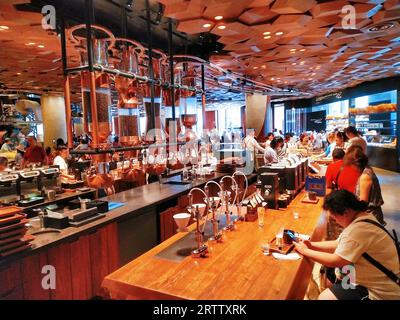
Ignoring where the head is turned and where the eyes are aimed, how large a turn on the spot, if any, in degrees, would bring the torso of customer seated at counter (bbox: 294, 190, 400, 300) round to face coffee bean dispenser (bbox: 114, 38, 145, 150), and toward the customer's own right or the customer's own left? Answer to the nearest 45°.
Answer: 0° — they already face it

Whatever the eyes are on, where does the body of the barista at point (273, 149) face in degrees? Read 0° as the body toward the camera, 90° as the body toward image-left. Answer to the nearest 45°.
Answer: approximately 270°

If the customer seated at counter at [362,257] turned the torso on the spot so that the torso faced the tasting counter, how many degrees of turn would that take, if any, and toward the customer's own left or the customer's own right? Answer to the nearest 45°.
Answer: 0° — they already face it

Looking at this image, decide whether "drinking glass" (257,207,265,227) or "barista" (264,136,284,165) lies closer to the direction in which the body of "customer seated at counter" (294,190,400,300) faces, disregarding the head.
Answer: the drinking glass

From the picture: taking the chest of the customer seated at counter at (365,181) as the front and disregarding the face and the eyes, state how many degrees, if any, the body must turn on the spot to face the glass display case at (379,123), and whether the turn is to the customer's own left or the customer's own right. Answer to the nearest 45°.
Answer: approximately 90° to the customer's own right

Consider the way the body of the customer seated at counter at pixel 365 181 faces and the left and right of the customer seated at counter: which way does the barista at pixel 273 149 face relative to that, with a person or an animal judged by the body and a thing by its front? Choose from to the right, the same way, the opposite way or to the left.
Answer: the opposite way

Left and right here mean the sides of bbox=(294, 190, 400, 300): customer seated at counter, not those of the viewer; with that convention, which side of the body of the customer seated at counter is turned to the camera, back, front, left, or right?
left

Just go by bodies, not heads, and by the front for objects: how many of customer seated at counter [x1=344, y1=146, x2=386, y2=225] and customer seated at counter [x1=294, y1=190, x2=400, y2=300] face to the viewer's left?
2

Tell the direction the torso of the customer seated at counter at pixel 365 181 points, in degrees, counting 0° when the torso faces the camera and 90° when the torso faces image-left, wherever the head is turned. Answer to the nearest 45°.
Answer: approximately 90°
